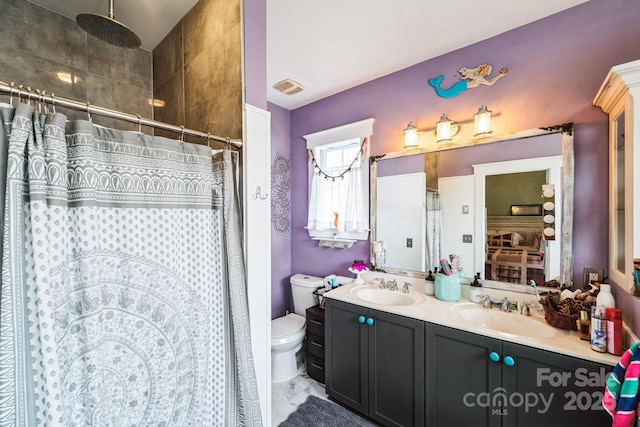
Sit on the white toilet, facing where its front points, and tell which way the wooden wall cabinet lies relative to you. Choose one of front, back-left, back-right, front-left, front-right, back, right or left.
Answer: left

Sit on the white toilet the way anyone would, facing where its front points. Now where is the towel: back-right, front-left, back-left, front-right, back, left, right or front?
left

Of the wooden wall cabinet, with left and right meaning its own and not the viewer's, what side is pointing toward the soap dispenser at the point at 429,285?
front

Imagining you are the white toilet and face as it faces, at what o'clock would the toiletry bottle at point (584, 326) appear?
The toiletry bottle is roughly at 9 o'clock from the white toilet.

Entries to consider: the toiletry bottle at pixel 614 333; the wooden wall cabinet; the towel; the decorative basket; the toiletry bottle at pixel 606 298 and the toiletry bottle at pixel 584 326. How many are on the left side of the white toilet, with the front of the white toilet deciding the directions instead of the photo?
6

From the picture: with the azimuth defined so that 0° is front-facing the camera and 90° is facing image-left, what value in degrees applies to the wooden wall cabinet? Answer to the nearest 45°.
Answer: approximately 90°

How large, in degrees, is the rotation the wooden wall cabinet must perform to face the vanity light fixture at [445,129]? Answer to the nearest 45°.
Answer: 0° — it already faces it

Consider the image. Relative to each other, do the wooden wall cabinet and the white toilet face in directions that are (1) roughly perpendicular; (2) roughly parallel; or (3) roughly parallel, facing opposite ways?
roughly perpendicular

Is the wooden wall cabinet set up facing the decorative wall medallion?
yes

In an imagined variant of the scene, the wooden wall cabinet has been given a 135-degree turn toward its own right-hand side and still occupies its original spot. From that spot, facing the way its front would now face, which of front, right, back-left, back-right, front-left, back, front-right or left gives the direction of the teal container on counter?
back-left

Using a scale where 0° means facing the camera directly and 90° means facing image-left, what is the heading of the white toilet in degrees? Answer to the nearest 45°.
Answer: approximately 45°

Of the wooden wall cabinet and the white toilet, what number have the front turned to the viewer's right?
0
